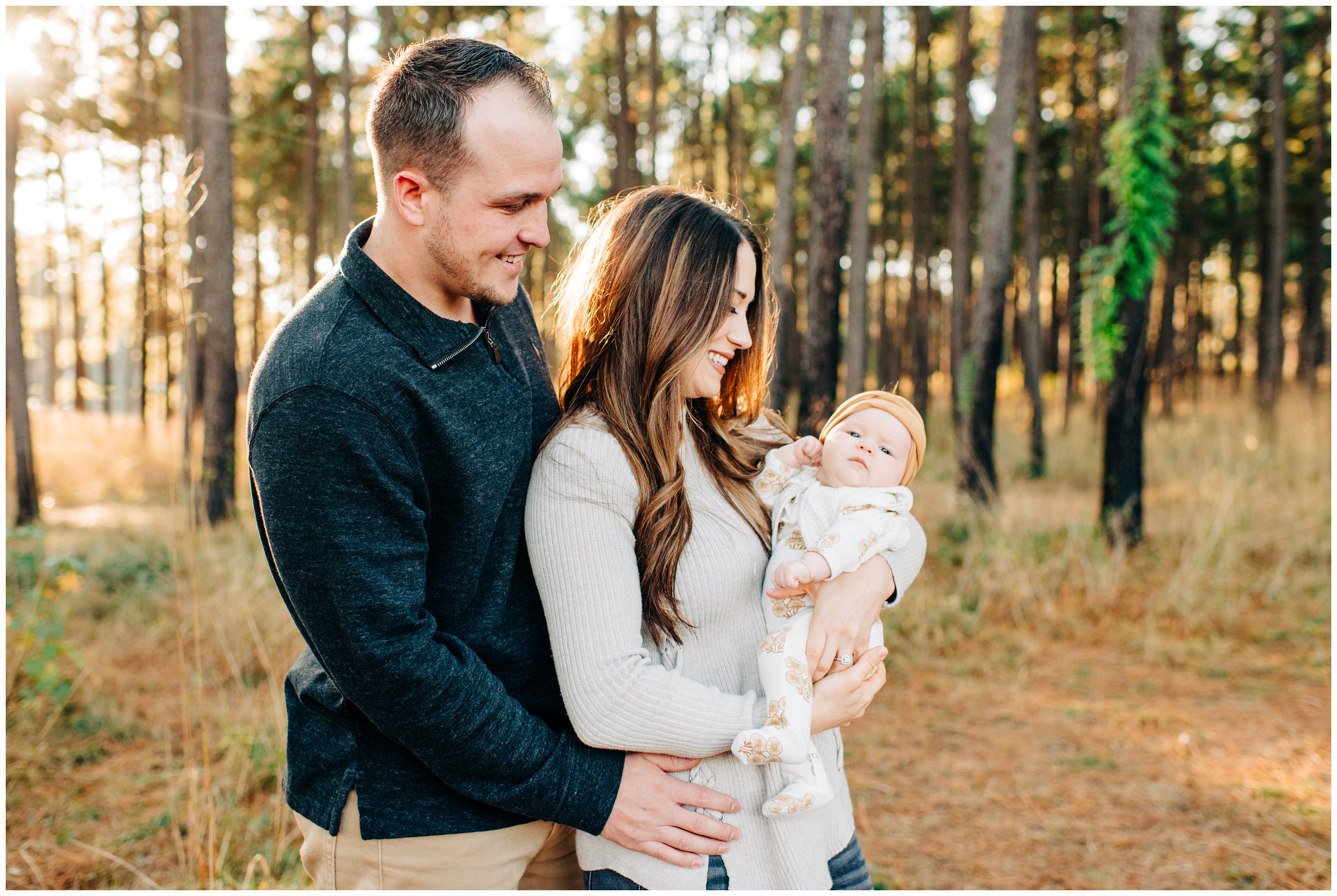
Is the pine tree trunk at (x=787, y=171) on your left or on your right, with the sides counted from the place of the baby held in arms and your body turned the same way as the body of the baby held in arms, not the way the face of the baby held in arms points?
on your right

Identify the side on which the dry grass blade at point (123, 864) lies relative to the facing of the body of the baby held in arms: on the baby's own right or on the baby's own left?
on the baby's own right

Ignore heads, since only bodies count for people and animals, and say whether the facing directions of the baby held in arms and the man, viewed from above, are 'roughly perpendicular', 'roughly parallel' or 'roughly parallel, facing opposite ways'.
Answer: roughly perpendicular

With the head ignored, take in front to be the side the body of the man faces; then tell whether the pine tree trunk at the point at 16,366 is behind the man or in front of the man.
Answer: behind

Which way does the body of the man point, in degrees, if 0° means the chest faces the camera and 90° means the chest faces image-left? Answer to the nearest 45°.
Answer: approximately 315°

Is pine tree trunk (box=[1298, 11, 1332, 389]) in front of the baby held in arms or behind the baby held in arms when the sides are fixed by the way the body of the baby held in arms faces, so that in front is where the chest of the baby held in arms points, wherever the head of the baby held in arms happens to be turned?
behind

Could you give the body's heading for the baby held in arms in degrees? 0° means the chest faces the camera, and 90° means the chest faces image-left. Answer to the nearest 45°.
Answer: approximately 45°

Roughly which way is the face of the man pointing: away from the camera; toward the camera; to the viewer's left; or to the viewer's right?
to the viewer's right
